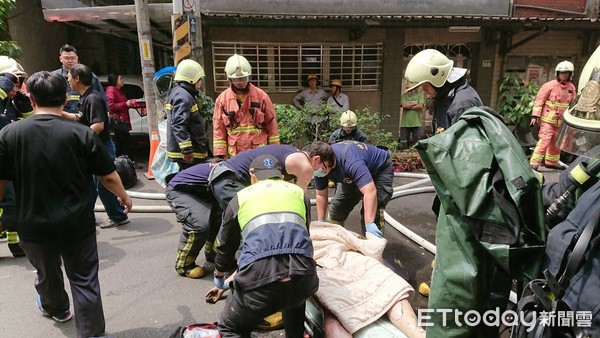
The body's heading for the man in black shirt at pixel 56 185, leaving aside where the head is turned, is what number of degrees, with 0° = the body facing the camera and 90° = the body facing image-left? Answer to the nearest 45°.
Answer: approximately 180°

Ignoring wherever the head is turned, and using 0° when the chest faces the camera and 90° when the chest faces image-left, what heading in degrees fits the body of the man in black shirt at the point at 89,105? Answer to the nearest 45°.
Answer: approximately 90°

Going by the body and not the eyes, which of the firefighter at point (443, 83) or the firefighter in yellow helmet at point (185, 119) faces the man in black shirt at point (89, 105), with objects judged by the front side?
the firefighter

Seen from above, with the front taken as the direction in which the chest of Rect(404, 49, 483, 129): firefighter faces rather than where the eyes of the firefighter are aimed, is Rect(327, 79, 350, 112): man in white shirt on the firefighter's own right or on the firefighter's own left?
on the firefighter's own right

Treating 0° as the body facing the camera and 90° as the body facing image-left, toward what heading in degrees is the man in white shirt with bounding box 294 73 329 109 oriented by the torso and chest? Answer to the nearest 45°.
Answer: approximately 0°

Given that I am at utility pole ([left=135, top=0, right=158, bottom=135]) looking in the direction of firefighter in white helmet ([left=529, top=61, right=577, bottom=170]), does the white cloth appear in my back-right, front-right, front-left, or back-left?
front-right

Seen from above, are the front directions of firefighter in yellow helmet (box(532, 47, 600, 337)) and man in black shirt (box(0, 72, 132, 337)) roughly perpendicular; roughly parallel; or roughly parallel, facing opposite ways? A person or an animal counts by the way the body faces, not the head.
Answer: roughly perpendicular

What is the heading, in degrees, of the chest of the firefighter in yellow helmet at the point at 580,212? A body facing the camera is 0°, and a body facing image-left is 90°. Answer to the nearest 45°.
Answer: approximately 45°

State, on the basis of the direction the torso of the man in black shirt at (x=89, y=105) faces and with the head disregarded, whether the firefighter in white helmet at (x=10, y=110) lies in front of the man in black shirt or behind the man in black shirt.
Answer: in front

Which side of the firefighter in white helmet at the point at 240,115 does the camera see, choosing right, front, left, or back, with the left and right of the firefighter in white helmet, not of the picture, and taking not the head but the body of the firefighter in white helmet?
front

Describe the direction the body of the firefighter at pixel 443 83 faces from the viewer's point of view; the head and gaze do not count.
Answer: to the viewer's left
